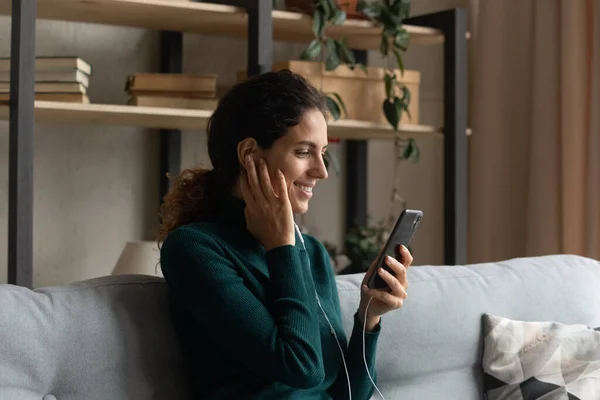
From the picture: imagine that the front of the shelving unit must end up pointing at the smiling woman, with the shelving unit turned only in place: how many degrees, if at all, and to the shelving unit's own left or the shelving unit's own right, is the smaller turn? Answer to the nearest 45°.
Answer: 0° — it already faces them

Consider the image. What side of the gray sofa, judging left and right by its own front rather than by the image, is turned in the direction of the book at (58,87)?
back

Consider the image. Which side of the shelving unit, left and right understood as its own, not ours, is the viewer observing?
front

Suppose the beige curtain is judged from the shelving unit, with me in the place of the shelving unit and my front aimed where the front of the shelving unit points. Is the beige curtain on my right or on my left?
on my left

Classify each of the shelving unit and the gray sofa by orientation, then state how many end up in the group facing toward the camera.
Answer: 2

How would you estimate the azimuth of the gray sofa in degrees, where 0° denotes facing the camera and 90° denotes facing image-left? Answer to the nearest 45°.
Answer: approximately 0°

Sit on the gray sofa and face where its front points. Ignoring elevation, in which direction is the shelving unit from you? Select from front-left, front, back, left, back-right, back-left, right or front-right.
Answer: back

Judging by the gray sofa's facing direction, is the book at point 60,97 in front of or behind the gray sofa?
behind

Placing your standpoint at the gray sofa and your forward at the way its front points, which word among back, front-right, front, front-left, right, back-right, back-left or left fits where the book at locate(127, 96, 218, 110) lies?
back

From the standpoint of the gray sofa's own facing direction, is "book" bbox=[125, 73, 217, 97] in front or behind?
behind

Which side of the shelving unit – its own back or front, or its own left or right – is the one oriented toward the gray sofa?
front
